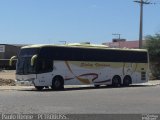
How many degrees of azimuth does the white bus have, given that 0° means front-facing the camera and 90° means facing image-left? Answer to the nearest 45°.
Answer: approximately 45°
